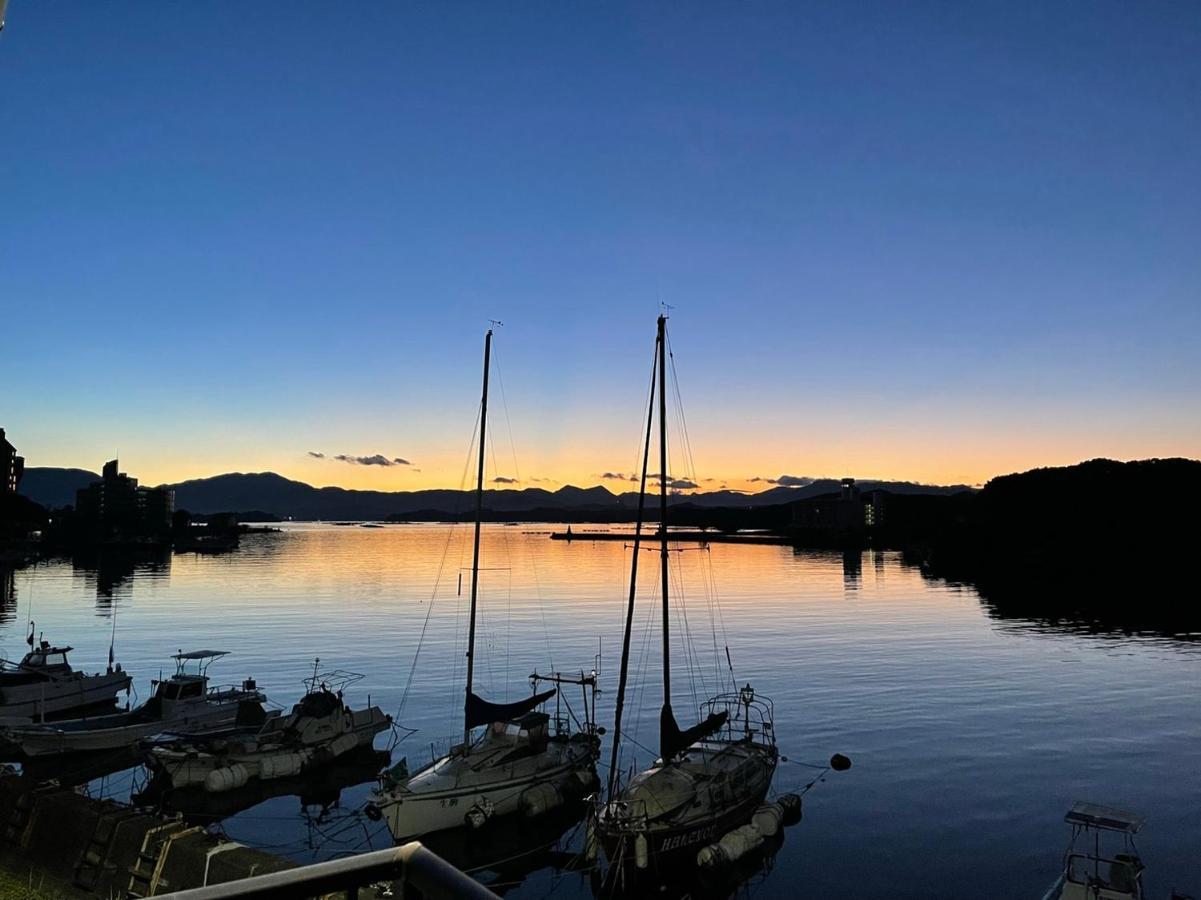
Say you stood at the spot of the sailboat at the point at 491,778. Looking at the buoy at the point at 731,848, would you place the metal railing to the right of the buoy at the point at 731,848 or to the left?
right

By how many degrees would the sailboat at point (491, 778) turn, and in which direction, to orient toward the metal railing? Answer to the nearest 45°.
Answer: approximately 45° to its left

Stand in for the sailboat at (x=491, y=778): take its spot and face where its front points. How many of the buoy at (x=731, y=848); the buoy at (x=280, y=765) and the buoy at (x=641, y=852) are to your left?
2

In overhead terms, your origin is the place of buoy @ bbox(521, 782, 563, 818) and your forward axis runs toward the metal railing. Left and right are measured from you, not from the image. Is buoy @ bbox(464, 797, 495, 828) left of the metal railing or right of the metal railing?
right

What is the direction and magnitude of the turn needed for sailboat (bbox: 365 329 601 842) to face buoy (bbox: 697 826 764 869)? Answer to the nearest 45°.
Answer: approximately 90° to its left
